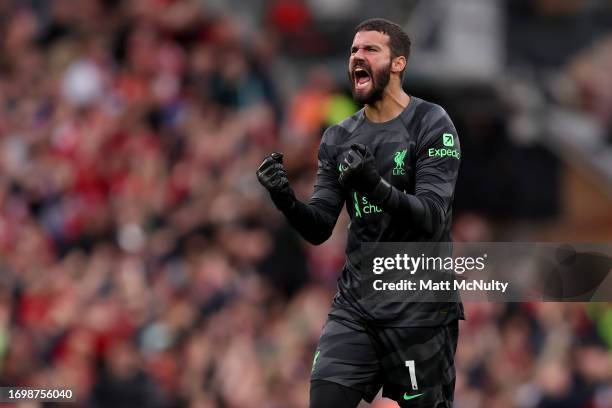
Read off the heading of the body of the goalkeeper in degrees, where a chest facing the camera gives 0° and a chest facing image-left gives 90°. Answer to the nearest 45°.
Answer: approximately 45°
